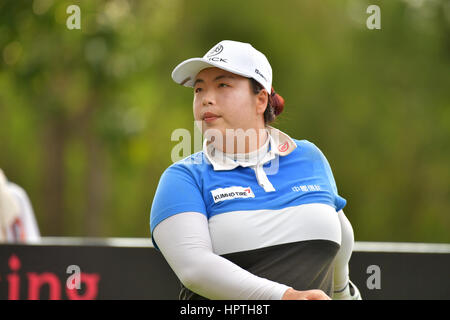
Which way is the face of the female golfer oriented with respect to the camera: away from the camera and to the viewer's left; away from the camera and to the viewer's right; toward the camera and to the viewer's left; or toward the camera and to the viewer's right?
toward the camera and to the viewer's left

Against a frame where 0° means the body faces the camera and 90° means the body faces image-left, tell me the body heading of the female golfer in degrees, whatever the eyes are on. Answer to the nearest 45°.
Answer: approximately 315°
